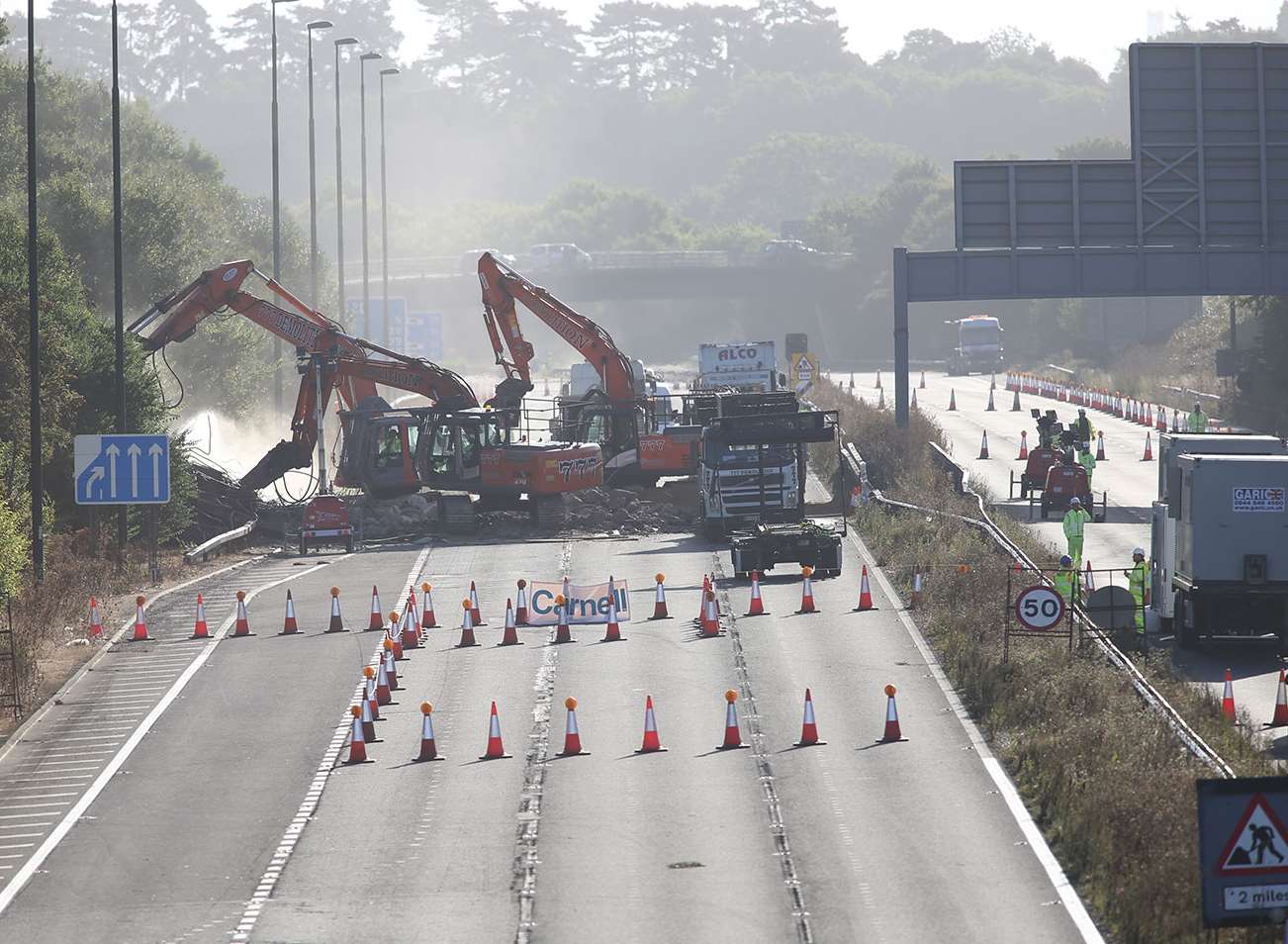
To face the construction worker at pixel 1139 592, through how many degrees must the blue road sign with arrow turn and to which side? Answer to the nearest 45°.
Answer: approximately 45° to its left

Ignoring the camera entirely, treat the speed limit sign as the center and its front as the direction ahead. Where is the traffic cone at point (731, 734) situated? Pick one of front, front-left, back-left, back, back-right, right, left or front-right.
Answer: front-right

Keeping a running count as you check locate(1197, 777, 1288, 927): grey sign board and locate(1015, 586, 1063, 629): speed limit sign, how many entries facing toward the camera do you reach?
2

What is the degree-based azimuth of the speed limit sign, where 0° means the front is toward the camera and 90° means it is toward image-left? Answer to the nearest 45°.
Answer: approximately 0°

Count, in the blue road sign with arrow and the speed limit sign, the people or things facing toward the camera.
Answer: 2
